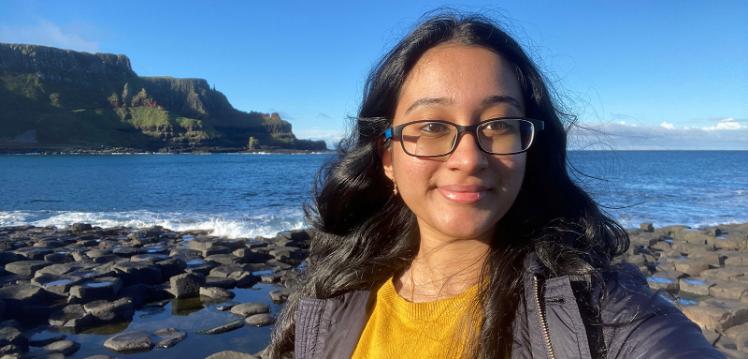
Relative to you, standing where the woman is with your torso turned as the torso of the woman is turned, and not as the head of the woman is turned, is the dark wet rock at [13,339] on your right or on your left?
on your right

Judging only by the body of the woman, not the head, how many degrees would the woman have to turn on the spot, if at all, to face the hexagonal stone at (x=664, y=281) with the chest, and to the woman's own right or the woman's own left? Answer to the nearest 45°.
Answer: approximately 180°

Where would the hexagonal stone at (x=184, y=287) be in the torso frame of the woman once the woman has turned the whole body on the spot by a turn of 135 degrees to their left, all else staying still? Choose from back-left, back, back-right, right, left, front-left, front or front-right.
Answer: left

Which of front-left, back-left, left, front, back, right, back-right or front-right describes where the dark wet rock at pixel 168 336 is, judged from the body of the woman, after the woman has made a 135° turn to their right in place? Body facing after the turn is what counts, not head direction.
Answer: front

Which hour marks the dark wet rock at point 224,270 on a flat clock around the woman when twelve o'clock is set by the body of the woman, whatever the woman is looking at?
The dark wet rock is roughly at 5 o'clock from the woman.

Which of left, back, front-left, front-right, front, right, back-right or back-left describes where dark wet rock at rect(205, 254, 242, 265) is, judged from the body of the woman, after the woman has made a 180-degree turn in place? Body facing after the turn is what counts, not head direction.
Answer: front-left

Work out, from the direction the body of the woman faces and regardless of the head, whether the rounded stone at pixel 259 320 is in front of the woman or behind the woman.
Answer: behind

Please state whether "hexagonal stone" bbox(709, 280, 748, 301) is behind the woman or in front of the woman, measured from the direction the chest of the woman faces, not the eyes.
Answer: behind

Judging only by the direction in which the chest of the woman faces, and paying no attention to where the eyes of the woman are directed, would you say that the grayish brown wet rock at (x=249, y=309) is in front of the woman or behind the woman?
behind

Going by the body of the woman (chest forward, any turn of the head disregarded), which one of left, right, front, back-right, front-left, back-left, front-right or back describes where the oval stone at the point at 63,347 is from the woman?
back-right

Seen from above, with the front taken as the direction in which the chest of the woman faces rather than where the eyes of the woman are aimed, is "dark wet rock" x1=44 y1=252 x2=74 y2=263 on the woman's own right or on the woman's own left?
on the woman's own right

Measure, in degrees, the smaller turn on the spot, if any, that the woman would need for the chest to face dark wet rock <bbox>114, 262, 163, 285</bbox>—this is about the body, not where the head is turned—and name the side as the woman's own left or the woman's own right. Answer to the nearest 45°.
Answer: approximately 135° to the woman's own right

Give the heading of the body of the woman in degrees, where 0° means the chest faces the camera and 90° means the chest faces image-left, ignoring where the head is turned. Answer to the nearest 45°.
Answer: approximately 0°

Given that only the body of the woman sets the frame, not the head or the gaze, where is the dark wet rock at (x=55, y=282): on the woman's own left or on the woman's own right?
on the woman's own right

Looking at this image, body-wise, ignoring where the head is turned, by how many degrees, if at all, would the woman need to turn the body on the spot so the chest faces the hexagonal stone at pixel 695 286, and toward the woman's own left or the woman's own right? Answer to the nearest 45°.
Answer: approximately 135° to the woman's own left

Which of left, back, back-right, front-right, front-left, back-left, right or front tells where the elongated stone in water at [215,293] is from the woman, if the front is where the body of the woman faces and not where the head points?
back-right
